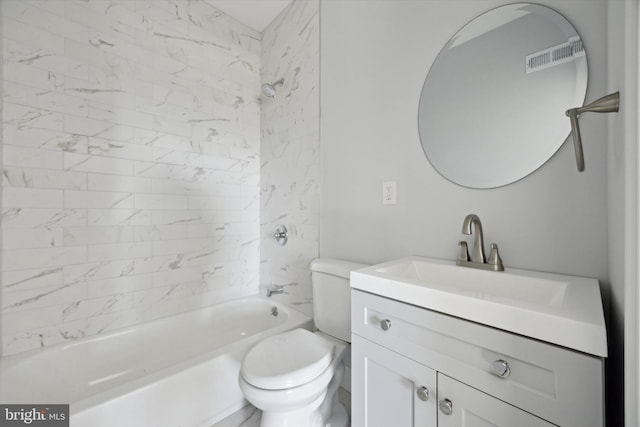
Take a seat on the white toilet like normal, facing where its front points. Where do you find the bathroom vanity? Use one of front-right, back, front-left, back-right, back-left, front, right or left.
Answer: left

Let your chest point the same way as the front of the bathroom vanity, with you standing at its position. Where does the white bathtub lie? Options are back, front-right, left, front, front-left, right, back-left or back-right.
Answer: front-right

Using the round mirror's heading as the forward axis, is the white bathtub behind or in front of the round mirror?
in front

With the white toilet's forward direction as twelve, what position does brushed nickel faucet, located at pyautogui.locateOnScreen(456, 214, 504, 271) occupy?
The brushed nickel faucet is roughly at 8 o'clock from the white toilet.

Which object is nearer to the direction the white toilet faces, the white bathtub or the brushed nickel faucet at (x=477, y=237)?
the white bathtub

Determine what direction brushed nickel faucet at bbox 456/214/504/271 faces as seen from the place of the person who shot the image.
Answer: facing the viewer and to the left of the viewer

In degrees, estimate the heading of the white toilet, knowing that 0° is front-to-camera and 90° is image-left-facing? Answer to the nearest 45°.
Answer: approximately 45°
